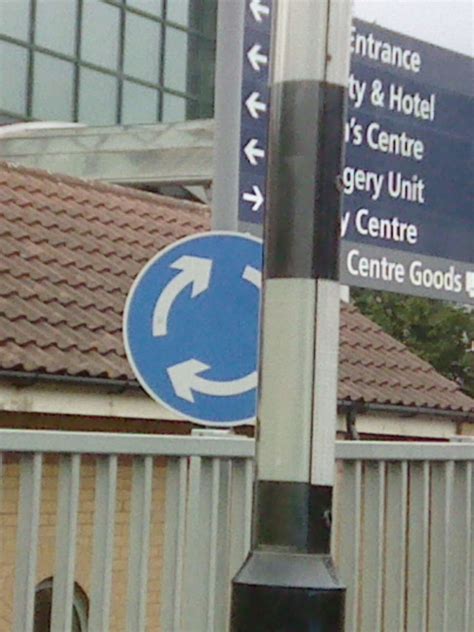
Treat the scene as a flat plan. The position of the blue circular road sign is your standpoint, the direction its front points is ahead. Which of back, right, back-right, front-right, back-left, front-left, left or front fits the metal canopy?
back

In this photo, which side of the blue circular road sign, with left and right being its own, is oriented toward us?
front

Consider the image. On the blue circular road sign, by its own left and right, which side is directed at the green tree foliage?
back

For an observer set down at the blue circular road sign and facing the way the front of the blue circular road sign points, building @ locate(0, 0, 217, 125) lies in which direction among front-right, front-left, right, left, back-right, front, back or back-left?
back

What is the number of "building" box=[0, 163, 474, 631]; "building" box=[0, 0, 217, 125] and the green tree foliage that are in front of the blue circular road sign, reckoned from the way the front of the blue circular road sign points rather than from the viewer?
0

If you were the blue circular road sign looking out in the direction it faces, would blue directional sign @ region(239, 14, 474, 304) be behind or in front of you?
behind

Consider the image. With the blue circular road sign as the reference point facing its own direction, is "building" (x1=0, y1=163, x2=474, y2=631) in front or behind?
behind
